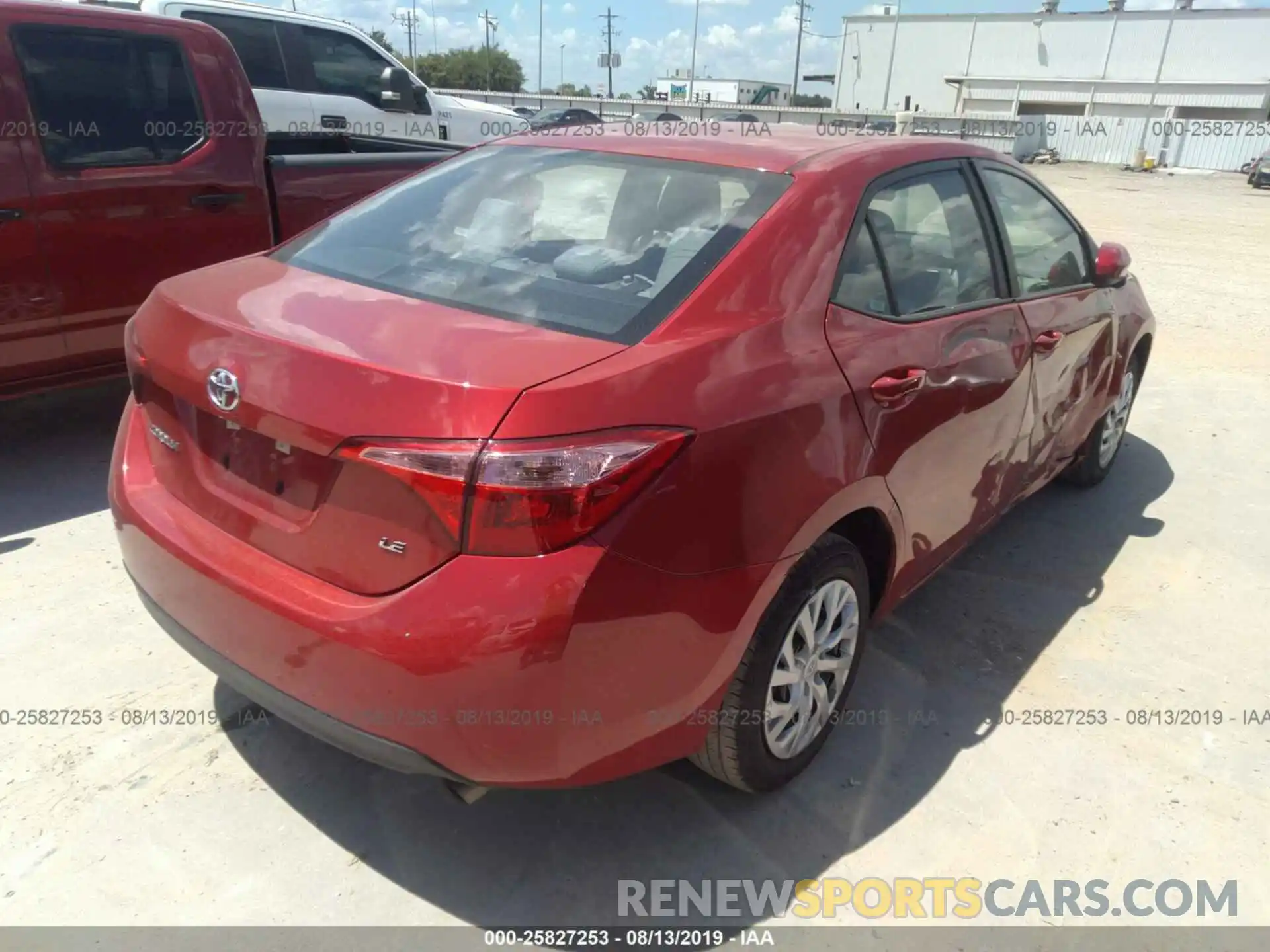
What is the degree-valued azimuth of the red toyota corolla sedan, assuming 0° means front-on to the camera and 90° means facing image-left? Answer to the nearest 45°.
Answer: approximately 225°

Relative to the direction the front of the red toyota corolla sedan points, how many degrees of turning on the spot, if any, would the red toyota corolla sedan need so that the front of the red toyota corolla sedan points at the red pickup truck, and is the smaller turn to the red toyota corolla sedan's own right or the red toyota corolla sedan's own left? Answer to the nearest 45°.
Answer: approximately 90° to the red toyota corolla sedan's own left

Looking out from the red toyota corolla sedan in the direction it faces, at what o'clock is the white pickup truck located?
The white pickup truck is roughly at 10 o'clock from the red toyota corolla sedan.

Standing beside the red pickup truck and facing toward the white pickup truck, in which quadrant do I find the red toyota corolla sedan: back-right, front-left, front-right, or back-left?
back-right
